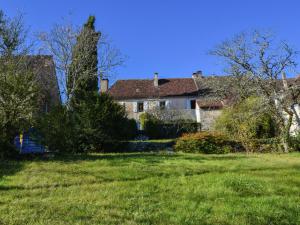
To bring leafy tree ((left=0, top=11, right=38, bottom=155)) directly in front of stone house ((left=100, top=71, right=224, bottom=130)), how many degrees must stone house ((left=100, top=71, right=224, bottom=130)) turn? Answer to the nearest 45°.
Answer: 0° — it already faces it

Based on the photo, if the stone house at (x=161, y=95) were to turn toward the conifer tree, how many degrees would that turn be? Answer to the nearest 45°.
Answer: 0° — it already faces it

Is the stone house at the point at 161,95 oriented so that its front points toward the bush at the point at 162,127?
yes

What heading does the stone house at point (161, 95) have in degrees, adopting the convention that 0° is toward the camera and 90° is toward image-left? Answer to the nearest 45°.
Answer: approximately 0°

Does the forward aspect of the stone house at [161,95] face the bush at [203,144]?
yes
